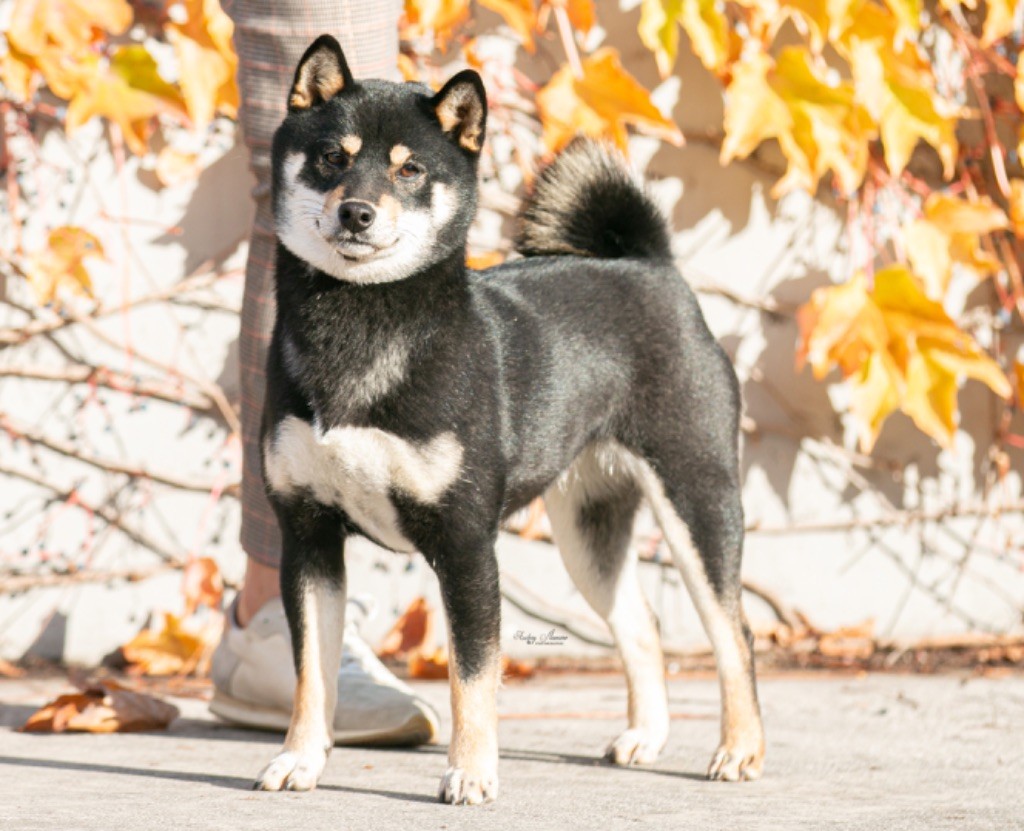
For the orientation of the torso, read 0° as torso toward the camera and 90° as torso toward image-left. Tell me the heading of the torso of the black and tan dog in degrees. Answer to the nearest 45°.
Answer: approximately 45°

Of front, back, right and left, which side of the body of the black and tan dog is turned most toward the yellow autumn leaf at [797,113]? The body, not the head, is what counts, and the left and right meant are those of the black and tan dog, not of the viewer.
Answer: back

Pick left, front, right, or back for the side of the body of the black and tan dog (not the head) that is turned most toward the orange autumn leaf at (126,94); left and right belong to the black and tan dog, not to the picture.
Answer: right

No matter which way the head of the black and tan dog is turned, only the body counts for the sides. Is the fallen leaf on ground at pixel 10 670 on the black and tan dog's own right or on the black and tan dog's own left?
on the black and tan dog's own right

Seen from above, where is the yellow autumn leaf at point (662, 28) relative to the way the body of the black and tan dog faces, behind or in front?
behind

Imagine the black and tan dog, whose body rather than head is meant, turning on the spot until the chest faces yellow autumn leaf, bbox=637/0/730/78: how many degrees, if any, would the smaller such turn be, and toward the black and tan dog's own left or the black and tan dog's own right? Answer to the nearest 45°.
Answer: approximately 135° to the black and tan dog's own right

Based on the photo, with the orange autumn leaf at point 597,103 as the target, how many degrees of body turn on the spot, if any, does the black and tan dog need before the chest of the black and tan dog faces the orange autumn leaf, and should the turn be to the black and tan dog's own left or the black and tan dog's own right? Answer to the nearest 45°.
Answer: approximately 135° to the black and tan dog's own right

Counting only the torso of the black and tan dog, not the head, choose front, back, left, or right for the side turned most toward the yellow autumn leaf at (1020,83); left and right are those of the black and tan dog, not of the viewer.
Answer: back

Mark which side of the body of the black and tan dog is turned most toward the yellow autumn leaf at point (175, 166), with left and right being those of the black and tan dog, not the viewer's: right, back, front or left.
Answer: right

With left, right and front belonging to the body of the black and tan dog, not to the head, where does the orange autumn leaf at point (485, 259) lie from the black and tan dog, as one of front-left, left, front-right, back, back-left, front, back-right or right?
back-right
